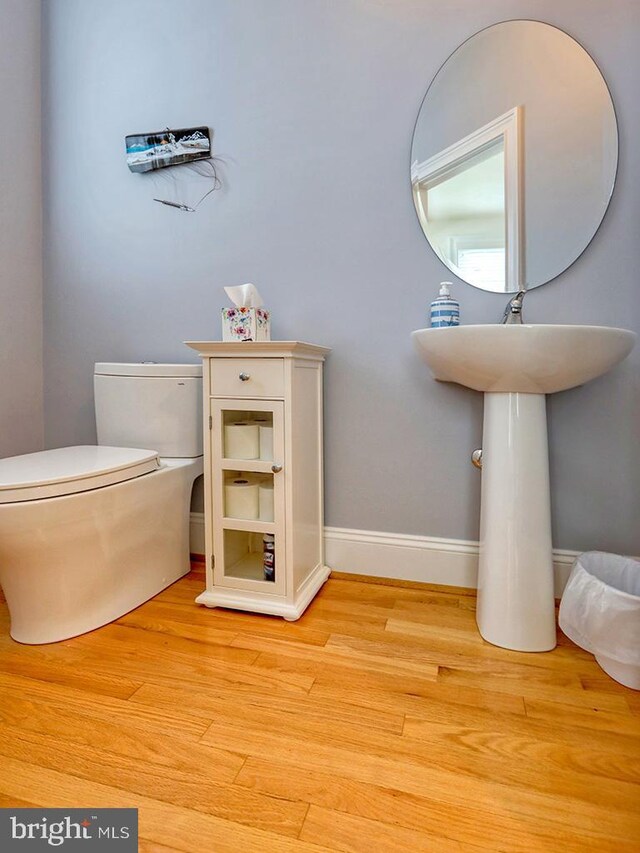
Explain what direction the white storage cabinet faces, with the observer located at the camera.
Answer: facing the viewer and to the left of the viewer

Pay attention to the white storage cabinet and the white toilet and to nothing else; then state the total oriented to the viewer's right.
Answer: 0

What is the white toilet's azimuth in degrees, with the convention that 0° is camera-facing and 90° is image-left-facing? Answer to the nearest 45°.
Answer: approximately 45°
